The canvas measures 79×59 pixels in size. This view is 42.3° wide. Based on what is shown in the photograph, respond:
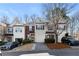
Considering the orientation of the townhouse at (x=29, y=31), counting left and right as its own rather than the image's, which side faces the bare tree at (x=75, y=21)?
left

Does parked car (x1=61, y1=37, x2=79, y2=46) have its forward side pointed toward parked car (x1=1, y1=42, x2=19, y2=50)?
no

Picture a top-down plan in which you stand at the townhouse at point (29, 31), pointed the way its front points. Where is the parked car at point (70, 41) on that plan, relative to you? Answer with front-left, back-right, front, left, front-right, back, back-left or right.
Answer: left

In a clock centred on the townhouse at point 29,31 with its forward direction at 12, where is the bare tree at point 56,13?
The bare tree is roughly at 9 o'clock from the townhouse.

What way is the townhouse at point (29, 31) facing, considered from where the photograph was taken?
facing the viewer
